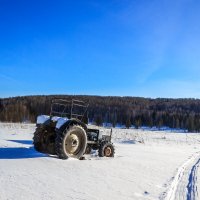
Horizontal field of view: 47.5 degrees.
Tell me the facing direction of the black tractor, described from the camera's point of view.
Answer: facing away from the viewer and to the right of the viewer
